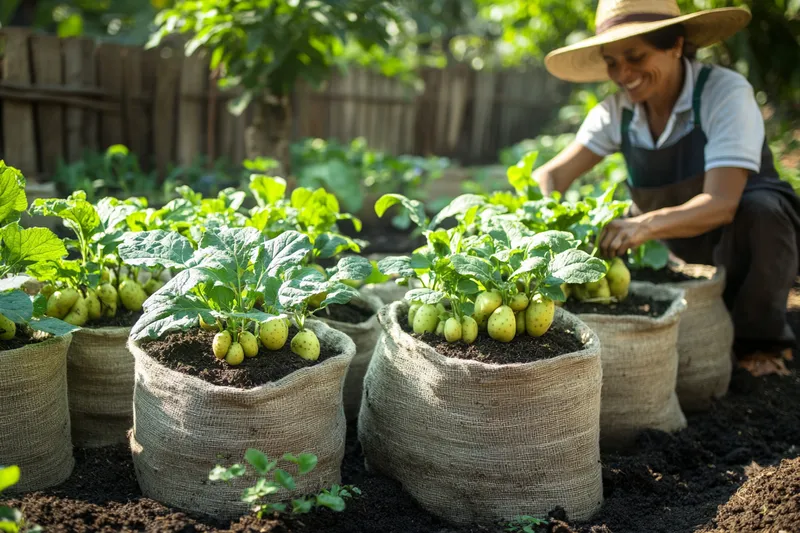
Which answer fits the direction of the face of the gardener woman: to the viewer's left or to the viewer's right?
to the viewer's left

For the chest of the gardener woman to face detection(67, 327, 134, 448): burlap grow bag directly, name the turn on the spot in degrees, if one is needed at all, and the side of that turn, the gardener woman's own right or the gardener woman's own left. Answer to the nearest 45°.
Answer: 0° — they already face it

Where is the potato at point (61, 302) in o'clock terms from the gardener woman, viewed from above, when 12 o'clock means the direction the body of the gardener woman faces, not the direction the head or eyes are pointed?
The potato is roughly at 12 o'clock from the gardener woman.

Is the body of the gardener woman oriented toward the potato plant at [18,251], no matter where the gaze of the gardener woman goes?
yes

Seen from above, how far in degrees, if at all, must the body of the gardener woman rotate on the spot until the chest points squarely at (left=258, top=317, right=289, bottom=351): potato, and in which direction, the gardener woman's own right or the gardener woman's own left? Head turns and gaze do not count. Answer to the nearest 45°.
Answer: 0° — they already face it

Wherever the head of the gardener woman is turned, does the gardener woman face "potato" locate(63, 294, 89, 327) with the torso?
yes

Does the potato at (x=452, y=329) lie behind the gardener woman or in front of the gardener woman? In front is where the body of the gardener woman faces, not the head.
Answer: in front

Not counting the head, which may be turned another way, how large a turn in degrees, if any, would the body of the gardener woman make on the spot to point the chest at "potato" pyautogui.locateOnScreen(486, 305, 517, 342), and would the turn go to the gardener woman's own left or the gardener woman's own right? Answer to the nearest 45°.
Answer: approximately 45° to the gardener woman's own left

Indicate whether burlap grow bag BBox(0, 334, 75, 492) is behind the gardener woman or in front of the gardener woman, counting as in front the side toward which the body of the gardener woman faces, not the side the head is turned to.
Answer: in front

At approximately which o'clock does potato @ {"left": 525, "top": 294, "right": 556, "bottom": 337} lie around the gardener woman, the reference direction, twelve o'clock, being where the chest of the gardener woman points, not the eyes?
The potato is roughly at 11 o'clock from the gardener woman.

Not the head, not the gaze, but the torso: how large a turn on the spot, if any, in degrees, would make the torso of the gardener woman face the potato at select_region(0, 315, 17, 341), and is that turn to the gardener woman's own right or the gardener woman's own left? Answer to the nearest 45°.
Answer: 0° — they already face it

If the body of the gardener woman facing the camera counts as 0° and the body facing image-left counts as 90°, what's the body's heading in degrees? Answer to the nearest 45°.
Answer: approximately 45°

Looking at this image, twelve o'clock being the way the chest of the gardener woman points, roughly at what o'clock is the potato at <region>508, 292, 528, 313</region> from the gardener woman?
The potato is roughly at 11 o'clock from the gardener woman.
